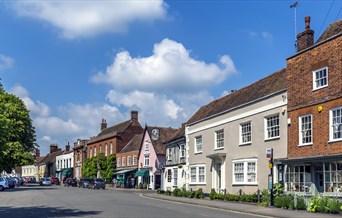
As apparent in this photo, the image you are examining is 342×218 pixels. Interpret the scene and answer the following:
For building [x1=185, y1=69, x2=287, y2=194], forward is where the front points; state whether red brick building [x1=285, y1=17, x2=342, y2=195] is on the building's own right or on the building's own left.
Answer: on the building's own left

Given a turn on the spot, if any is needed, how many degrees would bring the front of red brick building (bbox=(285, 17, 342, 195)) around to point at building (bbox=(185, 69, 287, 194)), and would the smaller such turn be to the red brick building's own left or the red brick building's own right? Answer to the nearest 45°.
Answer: approximately 90° to the red brick building's own right

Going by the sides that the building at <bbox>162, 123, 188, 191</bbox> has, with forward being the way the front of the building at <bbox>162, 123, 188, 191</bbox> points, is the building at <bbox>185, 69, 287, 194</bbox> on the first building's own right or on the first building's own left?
on the first building's own left

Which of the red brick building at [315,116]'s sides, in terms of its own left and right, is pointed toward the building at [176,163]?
right

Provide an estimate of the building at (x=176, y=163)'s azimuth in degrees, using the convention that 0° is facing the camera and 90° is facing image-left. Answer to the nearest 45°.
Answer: approximately 45°

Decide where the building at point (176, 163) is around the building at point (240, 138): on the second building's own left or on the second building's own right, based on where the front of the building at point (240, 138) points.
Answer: on the second building's own right

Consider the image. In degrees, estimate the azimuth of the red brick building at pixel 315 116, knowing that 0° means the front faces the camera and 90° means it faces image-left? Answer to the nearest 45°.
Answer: approximately 45°
